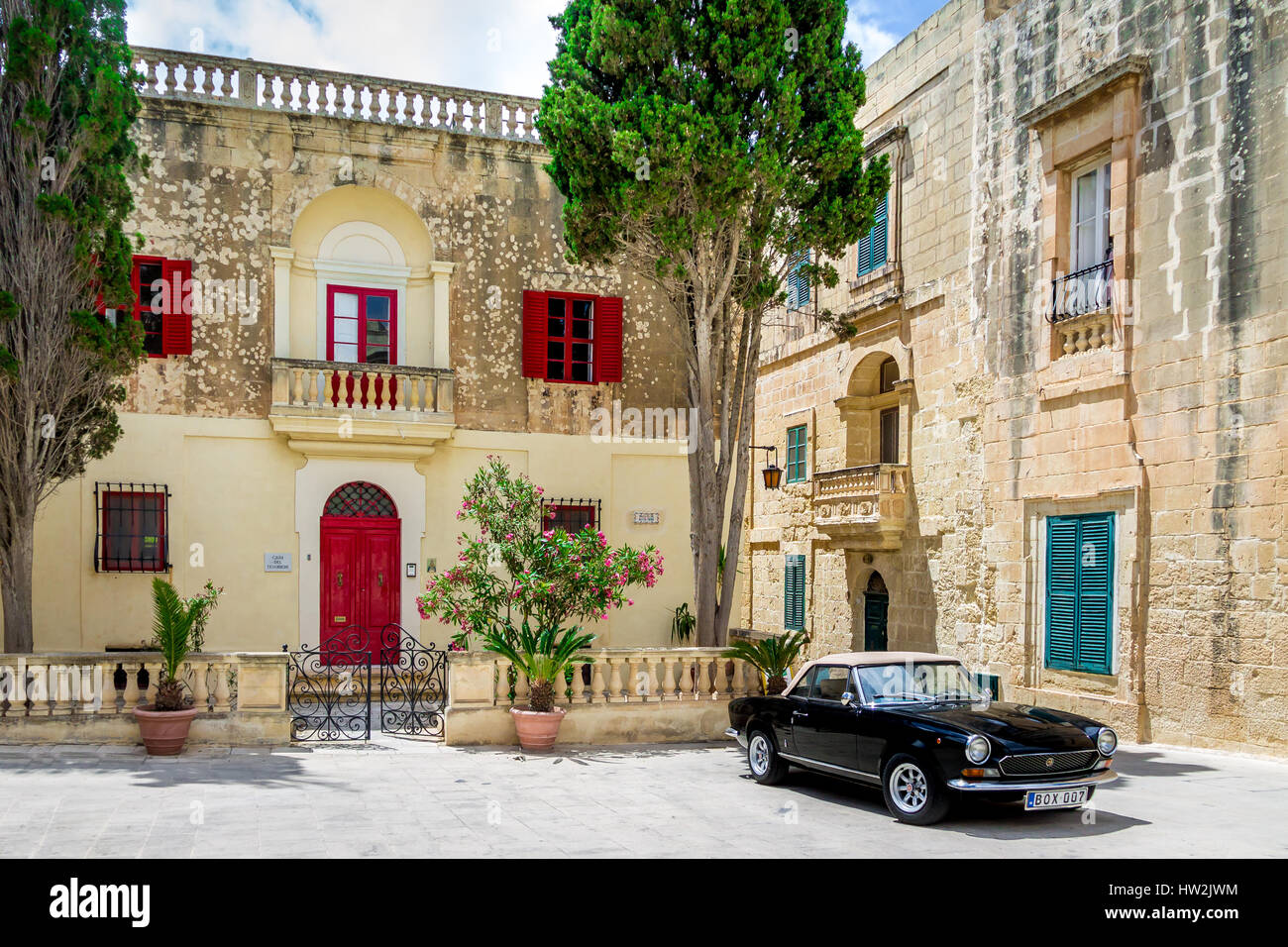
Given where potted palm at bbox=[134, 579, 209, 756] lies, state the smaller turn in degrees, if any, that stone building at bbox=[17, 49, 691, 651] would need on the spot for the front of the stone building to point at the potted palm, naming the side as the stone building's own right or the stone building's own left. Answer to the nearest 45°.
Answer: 0° — it already faces it

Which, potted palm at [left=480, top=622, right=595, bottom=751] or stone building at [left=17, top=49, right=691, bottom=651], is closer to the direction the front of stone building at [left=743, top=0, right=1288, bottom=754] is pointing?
the potted palm

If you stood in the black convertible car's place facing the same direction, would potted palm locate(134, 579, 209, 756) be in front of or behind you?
behind

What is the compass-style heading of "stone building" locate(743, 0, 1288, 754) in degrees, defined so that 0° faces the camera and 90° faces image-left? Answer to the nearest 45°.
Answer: approximately 45°

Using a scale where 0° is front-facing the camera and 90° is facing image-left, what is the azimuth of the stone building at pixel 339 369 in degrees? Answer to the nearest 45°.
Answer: approximately 0°

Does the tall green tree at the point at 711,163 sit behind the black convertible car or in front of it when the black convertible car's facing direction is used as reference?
behind

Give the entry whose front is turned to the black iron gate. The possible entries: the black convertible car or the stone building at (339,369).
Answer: the stone building
